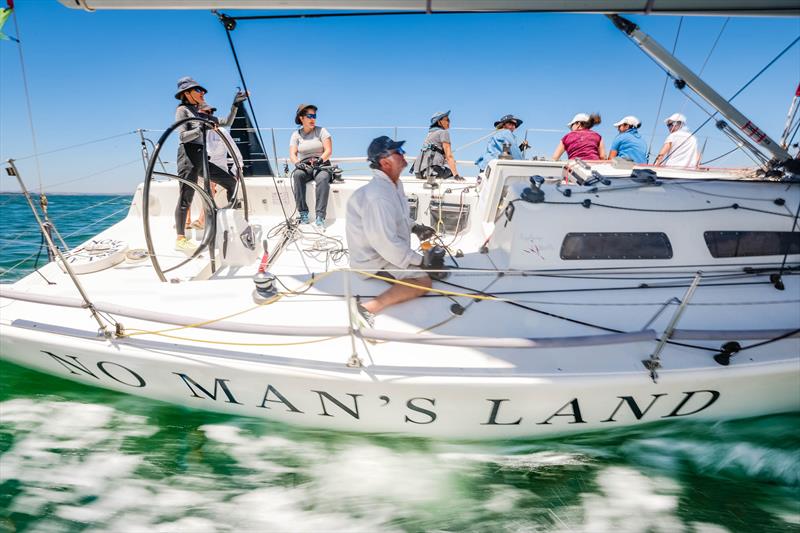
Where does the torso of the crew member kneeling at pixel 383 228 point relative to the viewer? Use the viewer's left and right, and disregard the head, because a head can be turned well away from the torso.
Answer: facing to the right of the viewer

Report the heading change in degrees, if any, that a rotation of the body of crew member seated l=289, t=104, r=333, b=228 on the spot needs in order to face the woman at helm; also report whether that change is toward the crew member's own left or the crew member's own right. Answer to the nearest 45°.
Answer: approximately 45° to the crew member's own right

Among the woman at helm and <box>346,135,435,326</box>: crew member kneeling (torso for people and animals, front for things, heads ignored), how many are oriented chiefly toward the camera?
0

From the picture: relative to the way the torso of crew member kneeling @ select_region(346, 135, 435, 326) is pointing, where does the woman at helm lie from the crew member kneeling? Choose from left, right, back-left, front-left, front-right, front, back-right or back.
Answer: back-left

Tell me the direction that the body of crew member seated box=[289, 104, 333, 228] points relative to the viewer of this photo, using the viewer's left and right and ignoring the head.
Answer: facing the viewer

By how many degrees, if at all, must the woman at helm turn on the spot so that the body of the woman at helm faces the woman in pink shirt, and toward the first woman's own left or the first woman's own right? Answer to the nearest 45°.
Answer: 0° — they already face them

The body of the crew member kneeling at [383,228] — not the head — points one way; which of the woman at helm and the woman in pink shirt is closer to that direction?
the woman in pink shirt

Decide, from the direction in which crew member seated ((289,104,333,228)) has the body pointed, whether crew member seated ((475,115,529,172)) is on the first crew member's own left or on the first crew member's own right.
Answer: on the first crew member's own left

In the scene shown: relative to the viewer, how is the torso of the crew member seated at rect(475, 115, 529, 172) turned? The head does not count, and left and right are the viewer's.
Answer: facing the viewer and to the right of the viewer

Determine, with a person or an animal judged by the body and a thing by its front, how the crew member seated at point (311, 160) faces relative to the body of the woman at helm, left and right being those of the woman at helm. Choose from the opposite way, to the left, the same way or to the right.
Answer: to the right

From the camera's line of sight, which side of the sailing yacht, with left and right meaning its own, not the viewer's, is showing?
right

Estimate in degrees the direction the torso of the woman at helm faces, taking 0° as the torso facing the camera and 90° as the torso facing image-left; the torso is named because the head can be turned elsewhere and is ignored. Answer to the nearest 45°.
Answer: approximately 270°

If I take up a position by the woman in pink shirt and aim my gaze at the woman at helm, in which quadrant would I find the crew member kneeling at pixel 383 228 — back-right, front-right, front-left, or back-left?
front-left

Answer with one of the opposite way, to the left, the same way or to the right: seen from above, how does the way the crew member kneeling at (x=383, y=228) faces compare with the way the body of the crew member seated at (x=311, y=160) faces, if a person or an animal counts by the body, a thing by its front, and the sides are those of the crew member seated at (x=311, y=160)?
to the left

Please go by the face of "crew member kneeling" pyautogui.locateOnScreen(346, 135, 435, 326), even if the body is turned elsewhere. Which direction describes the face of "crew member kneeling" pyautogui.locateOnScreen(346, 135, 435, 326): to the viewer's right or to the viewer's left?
to the viewer's right

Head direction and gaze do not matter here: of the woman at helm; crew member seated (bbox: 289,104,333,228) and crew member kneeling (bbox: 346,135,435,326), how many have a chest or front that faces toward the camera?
1
